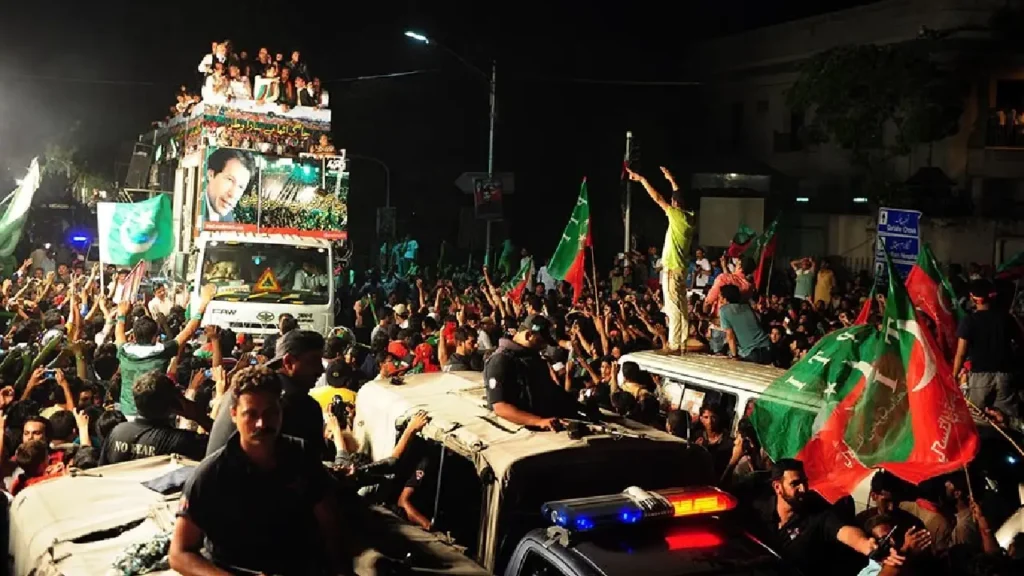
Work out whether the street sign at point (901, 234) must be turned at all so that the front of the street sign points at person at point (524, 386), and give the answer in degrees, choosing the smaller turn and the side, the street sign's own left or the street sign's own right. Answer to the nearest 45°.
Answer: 0° — it already faces them

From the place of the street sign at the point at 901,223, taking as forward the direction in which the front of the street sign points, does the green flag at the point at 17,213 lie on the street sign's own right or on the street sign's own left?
on the street sign's own right

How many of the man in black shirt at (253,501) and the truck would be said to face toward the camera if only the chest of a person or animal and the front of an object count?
2

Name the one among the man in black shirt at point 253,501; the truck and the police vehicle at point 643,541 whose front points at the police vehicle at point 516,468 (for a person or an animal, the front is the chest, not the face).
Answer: the truck

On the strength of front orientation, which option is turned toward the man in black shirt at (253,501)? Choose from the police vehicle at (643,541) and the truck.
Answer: the truck

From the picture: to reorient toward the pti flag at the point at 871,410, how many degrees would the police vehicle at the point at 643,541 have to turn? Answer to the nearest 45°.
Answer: approximately 90° to its left

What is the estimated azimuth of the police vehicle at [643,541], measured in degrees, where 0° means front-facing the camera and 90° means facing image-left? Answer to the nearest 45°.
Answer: approximately 315°

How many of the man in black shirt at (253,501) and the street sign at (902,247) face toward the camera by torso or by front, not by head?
2

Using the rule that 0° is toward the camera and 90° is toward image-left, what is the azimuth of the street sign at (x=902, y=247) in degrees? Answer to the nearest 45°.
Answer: approximately 0°

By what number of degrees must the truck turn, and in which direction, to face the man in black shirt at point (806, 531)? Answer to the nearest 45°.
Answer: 0° — it already faces them

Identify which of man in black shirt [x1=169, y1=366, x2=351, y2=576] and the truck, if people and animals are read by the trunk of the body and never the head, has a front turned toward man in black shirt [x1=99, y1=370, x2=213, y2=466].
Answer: the truck

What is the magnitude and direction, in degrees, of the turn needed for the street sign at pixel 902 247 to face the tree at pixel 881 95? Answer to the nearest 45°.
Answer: approximately 180°
